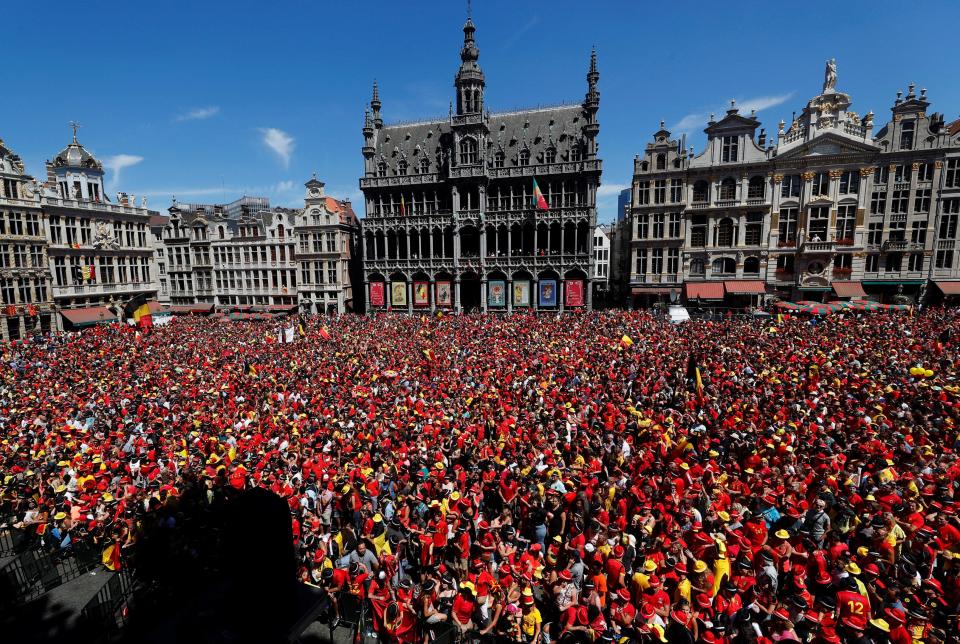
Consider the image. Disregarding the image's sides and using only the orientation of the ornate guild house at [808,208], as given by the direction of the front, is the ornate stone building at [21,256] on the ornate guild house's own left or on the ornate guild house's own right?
on the ornate guild house's own right

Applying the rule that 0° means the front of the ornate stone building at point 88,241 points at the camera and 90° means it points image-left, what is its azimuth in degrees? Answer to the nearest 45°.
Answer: approximately 315°

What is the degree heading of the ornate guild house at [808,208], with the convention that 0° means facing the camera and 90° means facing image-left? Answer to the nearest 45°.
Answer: approximately 0°

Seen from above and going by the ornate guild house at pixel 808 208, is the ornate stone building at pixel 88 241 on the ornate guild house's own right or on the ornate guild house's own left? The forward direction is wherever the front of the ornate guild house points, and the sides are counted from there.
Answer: on the ornate guild house's own right

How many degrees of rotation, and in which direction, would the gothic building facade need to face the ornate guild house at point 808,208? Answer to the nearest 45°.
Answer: approximately 90° to its left

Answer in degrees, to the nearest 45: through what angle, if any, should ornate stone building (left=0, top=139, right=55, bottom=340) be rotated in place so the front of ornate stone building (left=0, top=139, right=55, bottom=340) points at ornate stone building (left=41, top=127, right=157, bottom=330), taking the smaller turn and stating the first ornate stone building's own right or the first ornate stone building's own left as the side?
approximately 90° to the first ornate stone building's own left

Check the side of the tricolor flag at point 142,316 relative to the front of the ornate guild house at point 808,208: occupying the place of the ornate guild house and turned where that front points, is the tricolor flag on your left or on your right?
on your right

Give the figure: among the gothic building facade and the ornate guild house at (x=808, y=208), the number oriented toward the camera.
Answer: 2

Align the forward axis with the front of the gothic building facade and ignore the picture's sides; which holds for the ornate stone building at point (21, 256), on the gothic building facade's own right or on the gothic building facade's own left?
on the gothic building facade's own right
